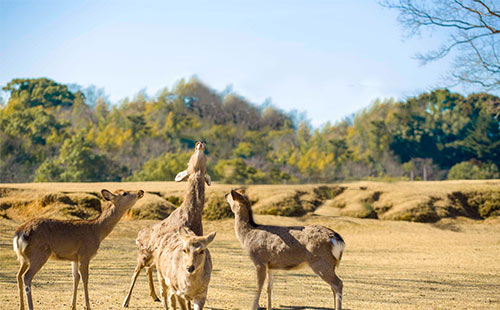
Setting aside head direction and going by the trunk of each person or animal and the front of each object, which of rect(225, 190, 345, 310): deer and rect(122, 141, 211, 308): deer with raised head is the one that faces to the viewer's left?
the deer

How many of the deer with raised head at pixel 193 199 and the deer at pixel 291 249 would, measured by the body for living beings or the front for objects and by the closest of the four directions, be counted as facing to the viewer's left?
1

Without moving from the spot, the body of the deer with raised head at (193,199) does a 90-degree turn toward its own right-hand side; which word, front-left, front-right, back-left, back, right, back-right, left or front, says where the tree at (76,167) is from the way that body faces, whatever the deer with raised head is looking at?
back-right

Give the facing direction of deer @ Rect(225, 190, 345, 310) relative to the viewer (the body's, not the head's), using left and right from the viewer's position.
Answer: facing to the left of the viewer

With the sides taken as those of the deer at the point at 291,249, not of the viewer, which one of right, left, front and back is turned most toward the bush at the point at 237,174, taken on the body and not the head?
right

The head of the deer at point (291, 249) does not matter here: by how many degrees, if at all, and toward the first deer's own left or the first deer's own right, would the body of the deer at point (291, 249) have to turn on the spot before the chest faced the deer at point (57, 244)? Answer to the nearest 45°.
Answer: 0° — it already faces it

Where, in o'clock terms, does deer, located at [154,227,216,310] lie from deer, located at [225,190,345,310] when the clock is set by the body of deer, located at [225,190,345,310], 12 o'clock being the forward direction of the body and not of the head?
deer, located at [154,227,216,310] is roughly at 10 o'clock from deer, located at [225,190,345,310].
